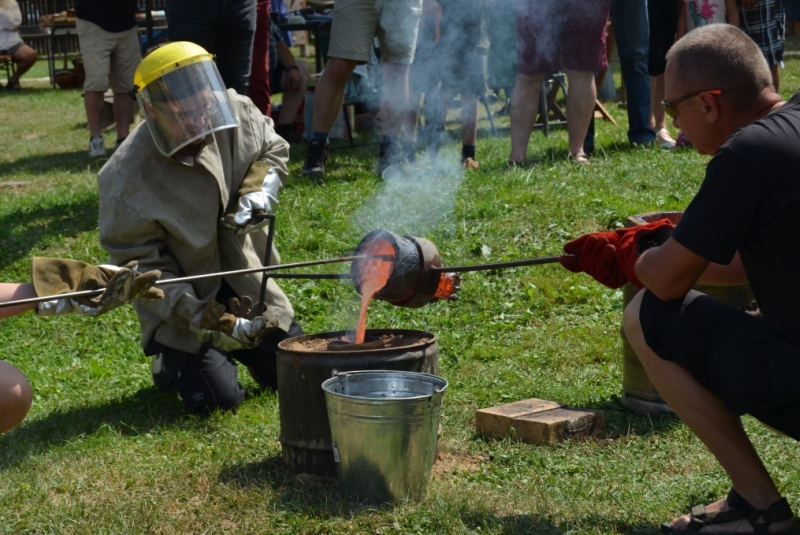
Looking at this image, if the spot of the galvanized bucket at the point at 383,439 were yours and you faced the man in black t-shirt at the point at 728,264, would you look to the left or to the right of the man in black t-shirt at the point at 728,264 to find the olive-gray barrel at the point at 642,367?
left

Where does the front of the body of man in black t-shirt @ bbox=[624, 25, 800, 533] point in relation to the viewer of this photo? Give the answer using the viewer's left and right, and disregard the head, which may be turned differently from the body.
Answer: facing to the left of the viewer

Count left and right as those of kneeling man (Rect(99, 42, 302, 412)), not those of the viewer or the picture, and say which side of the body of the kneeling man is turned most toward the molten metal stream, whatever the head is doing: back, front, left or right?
front

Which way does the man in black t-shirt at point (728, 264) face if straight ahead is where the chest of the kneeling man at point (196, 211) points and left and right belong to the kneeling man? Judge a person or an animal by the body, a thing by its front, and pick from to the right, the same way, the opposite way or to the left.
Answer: the opposite way

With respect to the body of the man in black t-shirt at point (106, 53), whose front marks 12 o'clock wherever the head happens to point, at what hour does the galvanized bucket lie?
The galvanized bucket is roughly at 12 o'clock from the man in black t-shirt.

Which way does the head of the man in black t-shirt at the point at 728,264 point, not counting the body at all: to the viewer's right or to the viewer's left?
to the viewer's left

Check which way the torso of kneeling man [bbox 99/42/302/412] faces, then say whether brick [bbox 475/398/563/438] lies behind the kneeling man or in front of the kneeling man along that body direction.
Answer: in front

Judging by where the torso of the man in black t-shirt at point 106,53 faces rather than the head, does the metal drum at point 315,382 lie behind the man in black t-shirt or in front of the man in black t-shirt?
in front

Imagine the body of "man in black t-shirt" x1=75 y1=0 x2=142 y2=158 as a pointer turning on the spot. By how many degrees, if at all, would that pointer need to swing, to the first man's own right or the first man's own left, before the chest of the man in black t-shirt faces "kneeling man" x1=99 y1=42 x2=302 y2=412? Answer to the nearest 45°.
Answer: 0° — they already face them

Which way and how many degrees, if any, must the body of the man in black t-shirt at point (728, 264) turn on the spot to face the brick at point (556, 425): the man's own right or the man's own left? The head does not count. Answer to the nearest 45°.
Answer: approximately 45° to the man's own right

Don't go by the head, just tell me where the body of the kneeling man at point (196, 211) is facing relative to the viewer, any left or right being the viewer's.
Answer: facing the viewer and to the right of the viewer

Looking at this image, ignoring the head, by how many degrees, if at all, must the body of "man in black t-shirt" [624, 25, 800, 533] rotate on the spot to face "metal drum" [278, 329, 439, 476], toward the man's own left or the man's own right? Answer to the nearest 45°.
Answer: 0° — they already face it

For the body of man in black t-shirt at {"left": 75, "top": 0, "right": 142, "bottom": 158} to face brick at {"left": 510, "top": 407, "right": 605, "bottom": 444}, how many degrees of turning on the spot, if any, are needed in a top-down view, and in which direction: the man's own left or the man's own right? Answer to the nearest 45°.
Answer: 0° — they already face it

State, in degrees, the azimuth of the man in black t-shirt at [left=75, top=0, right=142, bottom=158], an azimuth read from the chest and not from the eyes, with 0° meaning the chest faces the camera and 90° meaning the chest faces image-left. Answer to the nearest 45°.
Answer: approximately 0°

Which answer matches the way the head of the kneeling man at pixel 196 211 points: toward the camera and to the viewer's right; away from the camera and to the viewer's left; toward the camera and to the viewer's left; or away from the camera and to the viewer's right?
toward the camera and to the viewer's right
